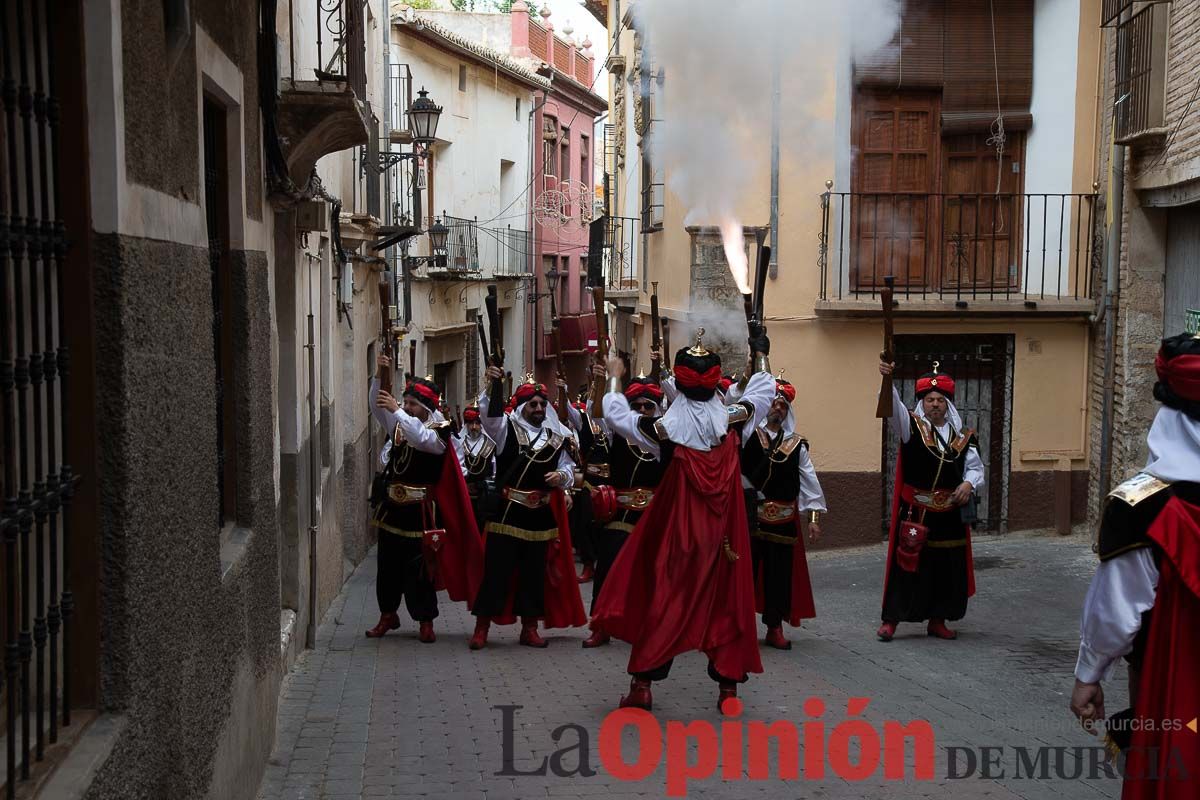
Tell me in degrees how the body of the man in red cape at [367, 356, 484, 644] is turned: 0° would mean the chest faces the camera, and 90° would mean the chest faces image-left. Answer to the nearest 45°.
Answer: approximately 45°

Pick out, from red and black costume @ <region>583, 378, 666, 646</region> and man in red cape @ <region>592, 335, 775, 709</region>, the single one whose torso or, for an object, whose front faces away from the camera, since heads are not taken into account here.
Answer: the man in red cape

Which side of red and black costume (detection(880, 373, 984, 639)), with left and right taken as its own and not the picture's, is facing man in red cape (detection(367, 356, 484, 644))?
right

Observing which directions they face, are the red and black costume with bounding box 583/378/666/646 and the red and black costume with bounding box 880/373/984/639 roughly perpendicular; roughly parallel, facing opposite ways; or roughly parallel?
roughly parallel

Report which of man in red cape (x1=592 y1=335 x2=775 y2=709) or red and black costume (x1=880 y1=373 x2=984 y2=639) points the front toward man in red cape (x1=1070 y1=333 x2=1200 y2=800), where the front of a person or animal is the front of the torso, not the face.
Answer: the red and black costume

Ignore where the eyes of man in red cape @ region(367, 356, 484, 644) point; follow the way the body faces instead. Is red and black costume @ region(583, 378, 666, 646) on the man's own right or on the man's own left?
on the man's own left

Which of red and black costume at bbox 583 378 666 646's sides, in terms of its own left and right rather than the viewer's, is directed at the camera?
front

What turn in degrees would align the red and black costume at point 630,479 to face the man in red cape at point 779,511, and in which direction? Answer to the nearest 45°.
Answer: approximately 90° to its left

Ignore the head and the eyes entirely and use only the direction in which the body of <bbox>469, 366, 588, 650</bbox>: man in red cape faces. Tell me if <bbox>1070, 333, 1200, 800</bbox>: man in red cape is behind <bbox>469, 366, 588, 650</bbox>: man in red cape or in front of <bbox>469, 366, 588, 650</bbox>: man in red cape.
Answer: in front

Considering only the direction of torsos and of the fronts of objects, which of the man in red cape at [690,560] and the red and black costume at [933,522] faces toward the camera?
the red and black costume

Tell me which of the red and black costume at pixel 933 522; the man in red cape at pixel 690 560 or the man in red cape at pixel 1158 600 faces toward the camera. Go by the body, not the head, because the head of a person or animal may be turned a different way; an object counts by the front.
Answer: the red and black costume

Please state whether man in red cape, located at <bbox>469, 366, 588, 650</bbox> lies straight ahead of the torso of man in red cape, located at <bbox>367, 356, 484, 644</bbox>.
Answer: no

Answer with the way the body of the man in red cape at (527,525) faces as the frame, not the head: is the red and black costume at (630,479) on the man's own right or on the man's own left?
on the man's own left

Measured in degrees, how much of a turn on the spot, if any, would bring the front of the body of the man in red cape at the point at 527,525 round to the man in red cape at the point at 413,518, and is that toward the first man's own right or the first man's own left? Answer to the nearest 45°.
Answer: approximately 90° to the first man's own right

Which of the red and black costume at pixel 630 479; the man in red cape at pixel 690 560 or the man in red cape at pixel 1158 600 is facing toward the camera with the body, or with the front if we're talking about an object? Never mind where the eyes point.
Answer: the red and black costume

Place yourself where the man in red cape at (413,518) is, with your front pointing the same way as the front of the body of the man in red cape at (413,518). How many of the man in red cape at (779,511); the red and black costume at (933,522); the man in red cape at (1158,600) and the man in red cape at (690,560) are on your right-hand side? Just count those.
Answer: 0

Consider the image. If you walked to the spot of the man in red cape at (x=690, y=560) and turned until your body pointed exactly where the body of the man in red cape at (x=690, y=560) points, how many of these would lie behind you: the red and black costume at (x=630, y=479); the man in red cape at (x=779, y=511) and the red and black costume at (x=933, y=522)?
0

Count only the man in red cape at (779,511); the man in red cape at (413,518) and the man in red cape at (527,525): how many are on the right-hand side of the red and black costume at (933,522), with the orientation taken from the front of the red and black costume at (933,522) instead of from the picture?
3

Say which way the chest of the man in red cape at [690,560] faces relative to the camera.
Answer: away from the camera

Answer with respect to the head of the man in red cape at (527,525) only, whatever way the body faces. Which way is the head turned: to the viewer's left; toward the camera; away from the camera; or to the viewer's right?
toward the camera

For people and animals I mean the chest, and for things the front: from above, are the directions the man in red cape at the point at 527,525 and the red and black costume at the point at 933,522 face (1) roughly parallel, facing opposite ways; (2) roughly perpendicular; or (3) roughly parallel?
roughly parallel

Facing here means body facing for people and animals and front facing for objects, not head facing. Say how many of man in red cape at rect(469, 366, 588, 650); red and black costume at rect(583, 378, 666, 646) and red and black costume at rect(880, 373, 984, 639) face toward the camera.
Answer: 3

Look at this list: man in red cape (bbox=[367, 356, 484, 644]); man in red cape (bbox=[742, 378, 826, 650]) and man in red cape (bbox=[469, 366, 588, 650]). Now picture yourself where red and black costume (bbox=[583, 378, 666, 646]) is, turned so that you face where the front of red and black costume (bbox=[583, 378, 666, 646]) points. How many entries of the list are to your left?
1

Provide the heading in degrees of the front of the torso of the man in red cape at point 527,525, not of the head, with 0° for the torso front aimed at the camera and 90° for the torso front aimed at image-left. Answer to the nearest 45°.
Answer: approximately 0°
